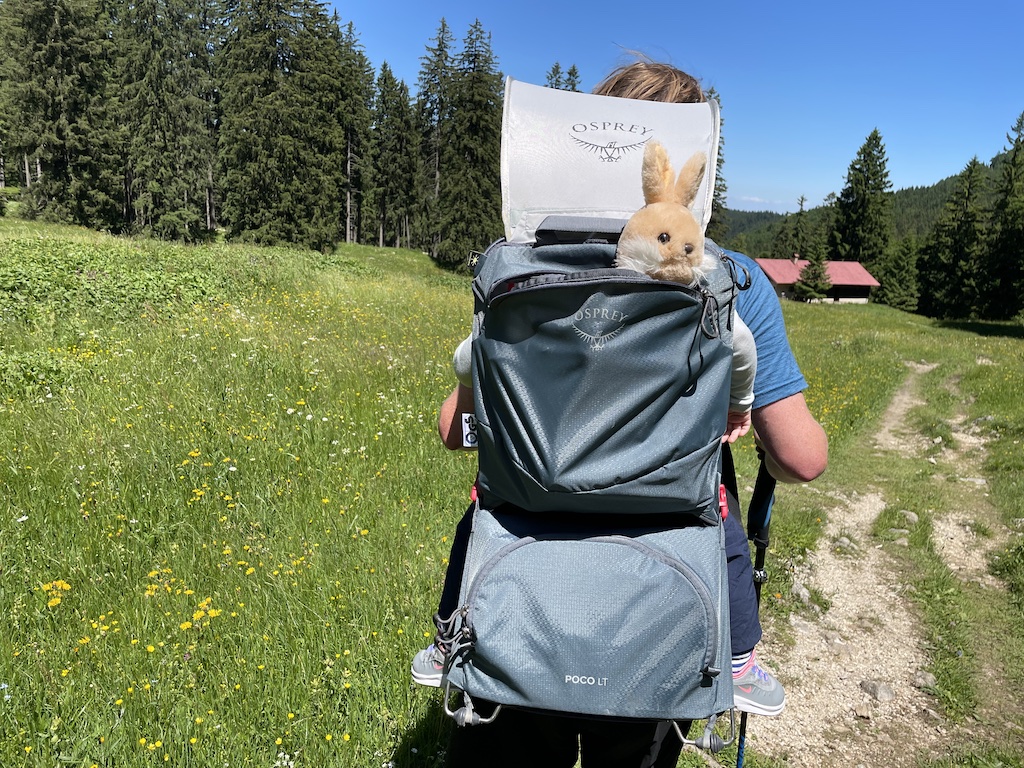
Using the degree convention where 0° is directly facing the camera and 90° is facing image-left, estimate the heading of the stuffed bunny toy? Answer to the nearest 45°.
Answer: approximately 315°

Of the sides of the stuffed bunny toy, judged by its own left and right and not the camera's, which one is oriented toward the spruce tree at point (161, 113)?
back

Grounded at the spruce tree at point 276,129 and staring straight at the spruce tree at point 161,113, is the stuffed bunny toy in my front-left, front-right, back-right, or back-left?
back-left

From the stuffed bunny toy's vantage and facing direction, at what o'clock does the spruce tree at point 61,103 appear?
The spruce tree is roughly at 6 o'clock from the stuffed bunny toy.

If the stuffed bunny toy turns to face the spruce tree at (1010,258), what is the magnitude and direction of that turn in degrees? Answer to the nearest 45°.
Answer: approximately 90° to its left
